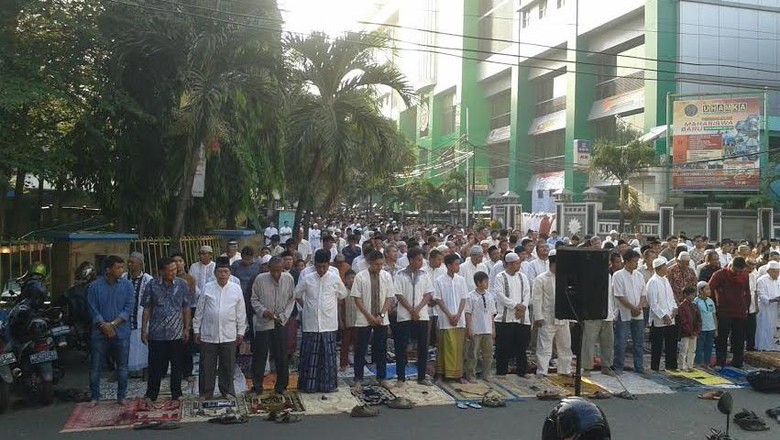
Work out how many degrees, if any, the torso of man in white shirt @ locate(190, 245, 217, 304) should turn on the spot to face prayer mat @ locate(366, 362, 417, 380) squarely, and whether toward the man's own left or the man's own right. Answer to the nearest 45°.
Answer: approximately 45° to the man's own left

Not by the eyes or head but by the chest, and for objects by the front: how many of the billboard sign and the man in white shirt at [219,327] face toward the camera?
2

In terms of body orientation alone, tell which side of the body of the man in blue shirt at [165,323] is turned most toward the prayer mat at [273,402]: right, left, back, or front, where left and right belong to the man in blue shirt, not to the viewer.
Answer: left

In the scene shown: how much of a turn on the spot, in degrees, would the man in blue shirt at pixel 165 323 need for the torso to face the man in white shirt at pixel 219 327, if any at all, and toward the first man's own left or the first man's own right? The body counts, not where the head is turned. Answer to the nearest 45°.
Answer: approximately 90° to the first man's own left

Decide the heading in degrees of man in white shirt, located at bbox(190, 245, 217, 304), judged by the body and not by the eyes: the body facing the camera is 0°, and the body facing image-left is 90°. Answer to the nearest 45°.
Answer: approximately 0°

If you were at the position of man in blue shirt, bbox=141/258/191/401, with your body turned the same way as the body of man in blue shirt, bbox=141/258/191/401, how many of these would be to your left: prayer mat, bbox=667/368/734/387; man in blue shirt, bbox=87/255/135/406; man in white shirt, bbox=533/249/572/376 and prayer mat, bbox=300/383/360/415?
3

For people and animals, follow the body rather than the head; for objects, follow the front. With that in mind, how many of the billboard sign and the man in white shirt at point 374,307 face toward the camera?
2

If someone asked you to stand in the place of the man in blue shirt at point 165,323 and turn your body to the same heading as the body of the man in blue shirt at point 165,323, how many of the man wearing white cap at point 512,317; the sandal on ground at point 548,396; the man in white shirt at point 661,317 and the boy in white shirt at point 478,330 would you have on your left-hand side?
4

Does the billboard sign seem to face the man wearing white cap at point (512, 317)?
yes

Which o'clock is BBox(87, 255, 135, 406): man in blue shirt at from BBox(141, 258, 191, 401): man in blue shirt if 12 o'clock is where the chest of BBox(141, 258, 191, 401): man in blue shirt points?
BBox(87, 255, 135, 406): man in blue shirt is roughly at 3 o'clock from BBox(141, 258, 191, 401): man in blue shirt.
